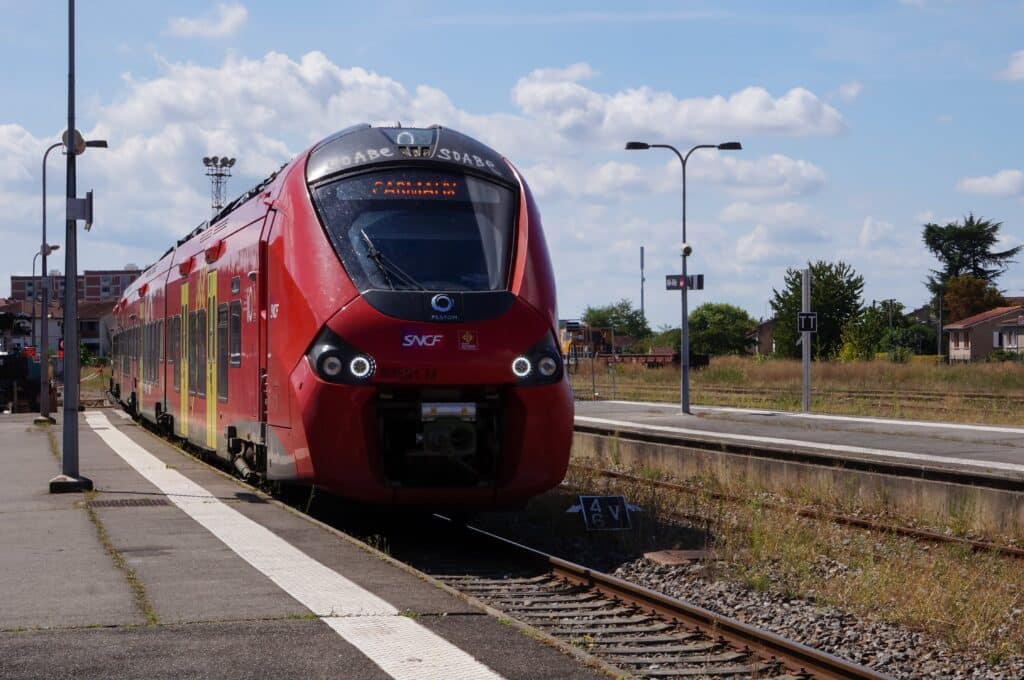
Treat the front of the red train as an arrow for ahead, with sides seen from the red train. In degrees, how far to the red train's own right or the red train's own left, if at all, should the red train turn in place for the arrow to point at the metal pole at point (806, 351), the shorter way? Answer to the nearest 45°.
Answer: approximately 90° to the red train's own left

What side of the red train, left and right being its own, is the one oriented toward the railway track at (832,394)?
left

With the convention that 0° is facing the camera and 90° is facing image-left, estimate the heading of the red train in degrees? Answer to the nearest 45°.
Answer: approximately 315°

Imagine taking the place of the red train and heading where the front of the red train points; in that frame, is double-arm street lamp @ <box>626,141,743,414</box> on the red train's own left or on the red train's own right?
on the red train's own left

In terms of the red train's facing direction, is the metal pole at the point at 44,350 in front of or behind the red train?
behind

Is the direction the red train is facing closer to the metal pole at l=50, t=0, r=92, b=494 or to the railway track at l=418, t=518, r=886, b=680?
the railway track
